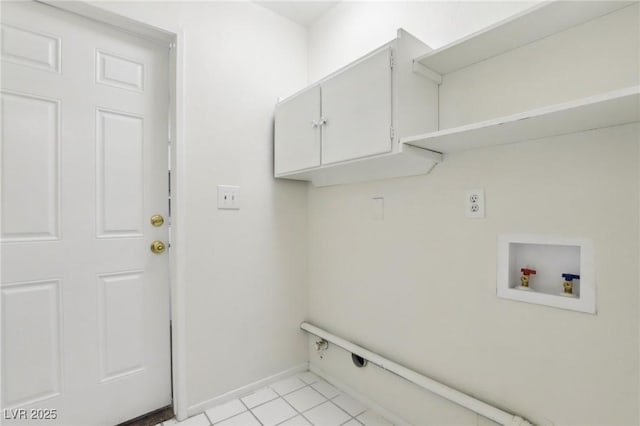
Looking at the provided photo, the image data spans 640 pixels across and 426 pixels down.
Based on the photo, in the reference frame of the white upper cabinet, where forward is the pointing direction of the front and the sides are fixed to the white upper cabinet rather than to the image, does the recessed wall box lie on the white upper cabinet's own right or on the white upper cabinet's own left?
on the white upper cabinet's own left

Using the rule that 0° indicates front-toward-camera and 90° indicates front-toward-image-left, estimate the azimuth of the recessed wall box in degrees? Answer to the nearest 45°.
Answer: approximately 45°

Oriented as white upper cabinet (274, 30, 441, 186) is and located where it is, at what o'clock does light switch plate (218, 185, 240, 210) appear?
The light switch plate is roughly at 2 o'clock from the white upper cabinet.

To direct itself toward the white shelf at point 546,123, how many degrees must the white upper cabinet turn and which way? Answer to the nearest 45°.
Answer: approximately 90° to its left

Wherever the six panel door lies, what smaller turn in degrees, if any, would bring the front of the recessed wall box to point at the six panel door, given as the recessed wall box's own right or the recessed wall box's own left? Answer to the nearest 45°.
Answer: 0° — it already faces it

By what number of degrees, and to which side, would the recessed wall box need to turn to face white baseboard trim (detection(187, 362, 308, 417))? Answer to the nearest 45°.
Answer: approximately 45° to its right

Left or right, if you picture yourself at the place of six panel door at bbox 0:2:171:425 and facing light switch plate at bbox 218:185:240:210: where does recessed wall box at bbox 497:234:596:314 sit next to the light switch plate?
right

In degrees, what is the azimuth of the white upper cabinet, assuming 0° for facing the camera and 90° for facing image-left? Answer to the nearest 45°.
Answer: approximately 45°

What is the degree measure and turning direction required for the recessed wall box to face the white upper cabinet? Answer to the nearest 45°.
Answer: approximately 45° to its right
